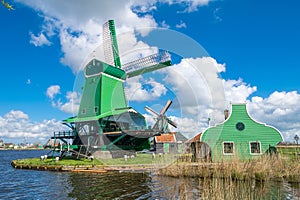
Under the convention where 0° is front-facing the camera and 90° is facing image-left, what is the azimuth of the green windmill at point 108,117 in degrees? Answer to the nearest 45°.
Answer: approximately 225°

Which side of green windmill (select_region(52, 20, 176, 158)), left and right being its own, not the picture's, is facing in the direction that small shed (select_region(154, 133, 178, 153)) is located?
front

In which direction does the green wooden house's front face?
toward the camera

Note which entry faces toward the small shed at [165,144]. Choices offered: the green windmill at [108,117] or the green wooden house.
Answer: the green windmill

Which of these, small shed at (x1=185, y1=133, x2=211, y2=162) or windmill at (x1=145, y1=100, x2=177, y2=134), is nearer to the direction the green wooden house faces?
the small shed

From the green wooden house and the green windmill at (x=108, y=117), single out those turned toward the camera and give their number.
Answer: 1

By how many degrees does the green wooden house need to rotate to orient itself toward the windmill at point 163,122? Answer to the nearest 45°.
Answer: approximately 135° to its right

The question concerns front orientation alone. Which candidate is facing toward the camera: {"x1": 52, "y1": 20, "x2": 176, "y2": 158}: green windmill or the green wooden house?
the green wooden house

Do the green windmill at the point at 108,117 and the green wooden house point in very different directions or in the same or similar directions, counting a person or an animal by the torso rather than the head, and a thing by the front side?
very different directions
